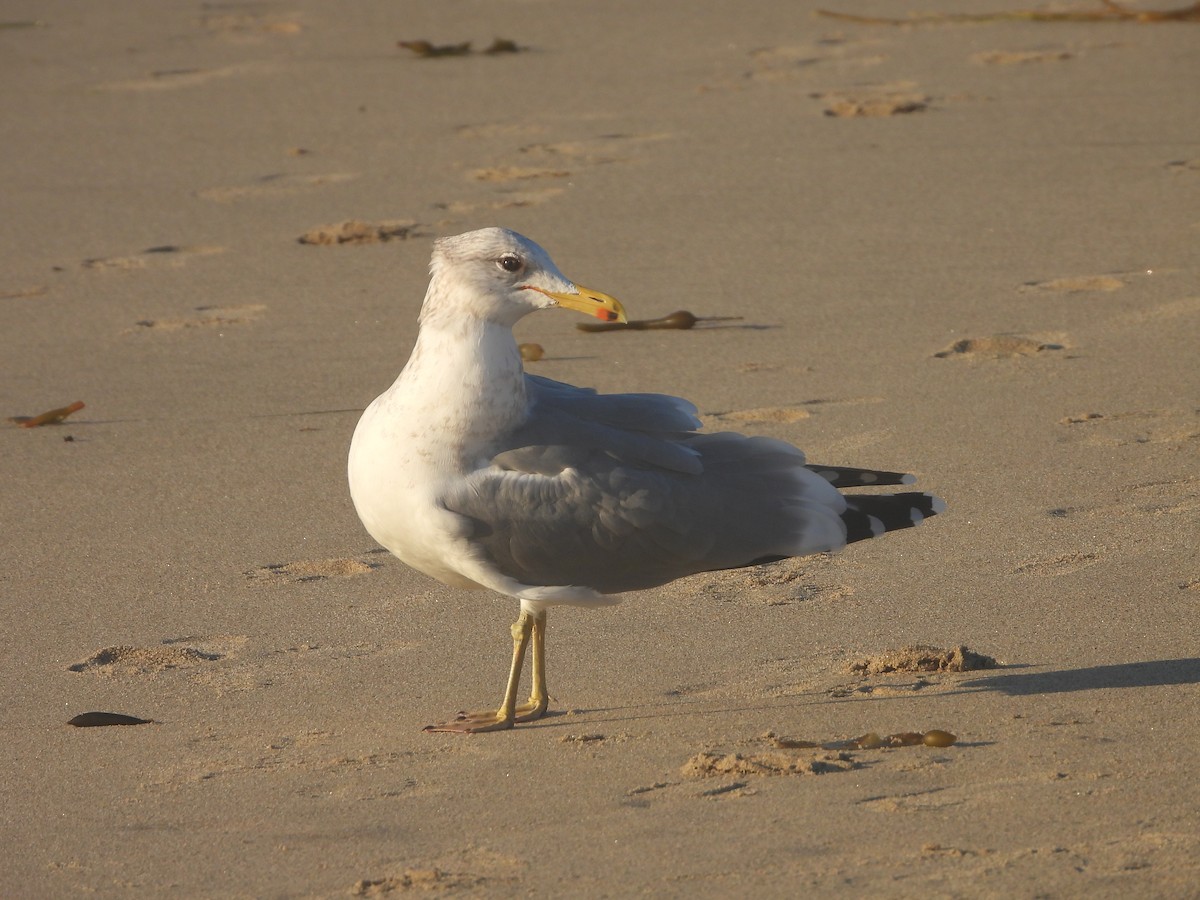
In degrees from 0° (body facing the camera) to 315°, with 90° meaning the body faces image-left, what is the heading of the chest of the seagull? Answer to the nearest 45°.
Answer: approximately 90°
